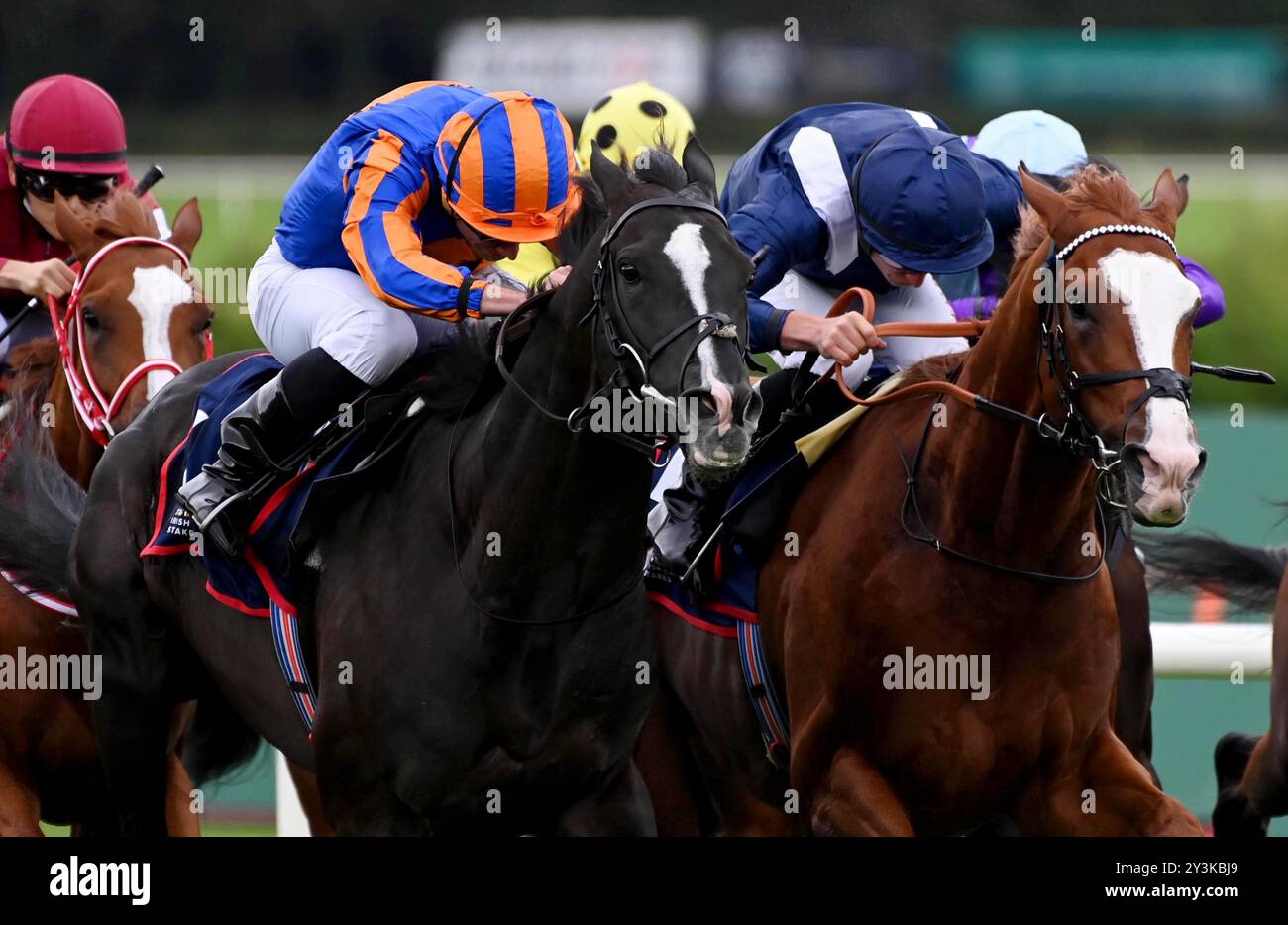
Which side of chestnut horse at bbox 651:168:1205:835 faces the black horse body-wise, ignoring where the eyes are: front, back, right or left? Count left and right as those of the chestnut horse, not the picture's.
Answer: right

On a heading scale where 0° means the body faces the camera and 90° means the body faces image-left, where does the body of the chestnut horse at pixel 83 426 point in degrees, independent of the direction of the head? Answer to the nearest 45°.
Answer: approximately 315°

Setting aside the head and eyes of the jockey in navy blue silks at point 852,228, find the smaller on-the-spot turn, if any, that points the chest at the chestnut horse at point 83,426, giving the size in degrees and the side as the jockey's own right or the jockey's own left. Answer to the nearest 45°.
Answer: approximately 135° to the jockey's own right

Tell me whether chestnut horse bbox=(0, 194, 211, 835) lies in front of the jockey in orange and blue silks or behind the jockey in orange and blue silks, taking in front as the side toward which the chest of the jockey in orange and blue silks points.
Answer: behind

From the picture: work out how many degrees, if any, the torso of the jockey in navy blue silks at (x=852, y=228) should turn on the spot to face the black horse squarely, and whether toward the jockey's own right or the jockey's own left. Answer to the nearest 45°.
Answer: approximately 90° to the jockey's own right

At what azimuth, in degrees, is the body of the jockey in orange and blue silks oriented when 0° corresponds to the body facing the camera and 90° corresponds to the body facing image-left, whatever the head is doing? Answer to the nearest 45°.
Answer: approximately 315°

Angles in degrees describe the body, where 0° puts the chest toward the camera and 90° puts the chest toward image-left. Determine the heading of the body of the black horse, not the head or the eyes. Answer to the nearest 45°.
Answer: approximately 315°
